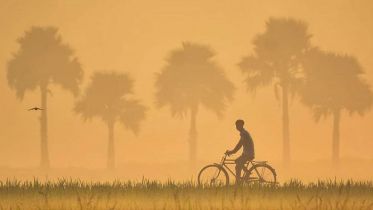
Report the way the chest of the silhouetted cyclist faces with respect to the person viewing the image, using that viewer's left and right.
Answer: facing to the left of the viewer

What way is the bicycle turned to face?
to the viewer's left
